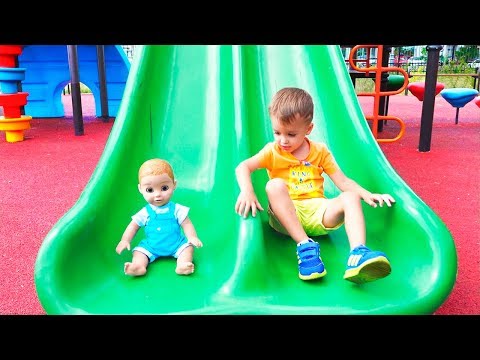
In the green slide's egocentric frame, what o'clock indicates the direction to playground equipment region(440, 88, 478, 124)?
The playground equipment is roughly at 7 o'clock from the green slide.

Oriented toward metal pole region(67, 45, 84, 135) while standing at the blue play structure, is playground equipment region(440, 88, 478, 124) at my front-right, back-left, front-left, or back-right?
front-left

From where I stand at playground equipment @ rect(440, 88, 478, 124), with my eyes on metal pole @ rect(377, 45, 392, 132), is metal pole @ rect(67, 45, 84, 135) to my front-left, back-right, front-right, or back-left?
front-right

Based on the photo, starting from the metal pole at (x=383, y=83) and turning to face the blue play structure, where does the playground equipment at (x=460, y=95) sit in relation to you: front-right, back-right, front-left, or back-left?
back-right

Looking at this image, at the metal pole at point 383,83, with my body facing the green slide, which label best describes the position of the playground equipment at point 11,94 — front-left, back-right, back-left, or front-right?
front-right

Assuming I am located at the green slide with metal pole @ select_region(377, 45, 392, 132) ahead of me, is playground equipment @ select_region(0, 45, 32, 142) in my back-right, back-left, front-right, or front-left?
front-left

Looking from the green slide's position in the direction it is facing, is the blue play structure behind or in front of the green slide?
behind

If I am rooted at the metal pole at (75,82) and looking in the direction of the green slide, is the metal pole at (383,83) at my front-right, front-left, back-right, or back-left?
front-left

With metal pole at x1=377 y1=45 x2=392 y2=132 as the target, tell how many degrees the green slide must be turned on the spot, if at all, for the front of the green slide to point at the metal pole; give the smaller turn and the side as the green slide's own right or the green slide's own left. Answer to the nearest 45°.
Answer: approximately 180°

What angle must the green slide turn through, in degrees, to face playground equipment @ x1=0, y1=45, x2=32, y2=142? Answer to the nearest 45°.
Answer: approximately 135° to its right

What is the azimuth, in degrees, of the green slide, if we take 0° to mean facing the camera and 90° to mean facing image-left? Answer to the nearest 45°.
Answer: approximately 0°

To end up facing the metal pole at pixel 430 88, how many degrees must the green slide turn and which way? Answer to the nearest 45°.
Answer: approximately 135° to its left
